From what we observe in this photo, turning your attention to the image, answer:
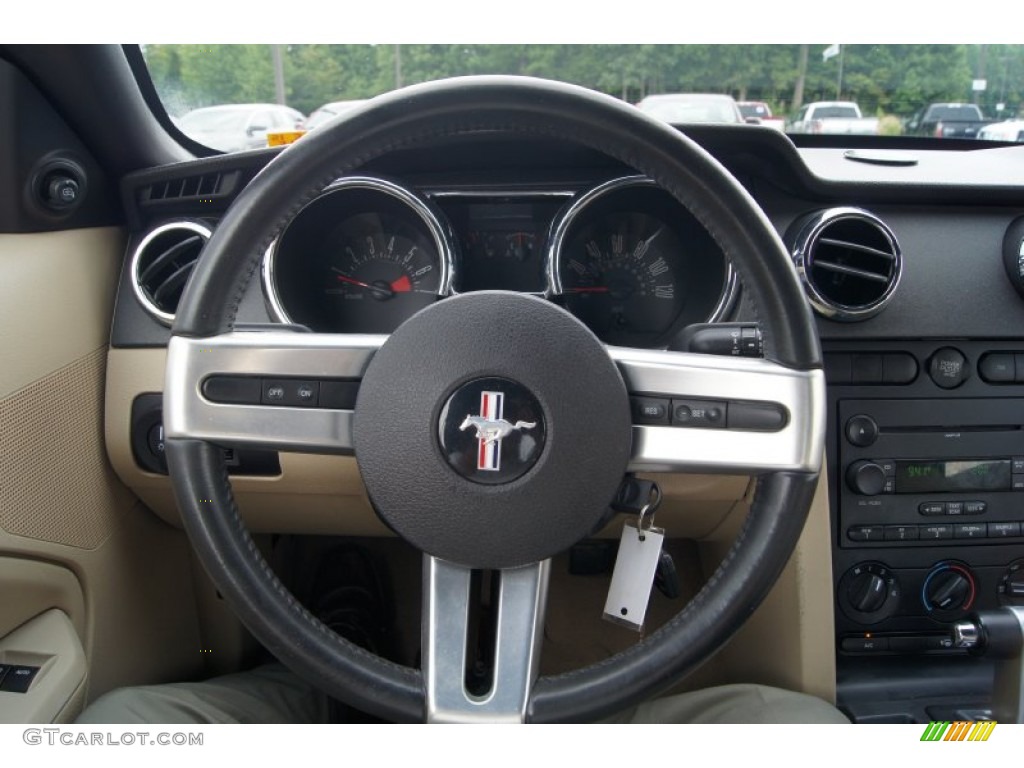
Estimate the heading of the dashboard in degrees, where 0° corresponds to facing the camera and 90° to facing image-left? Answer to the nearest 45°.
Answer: approximately 0°
